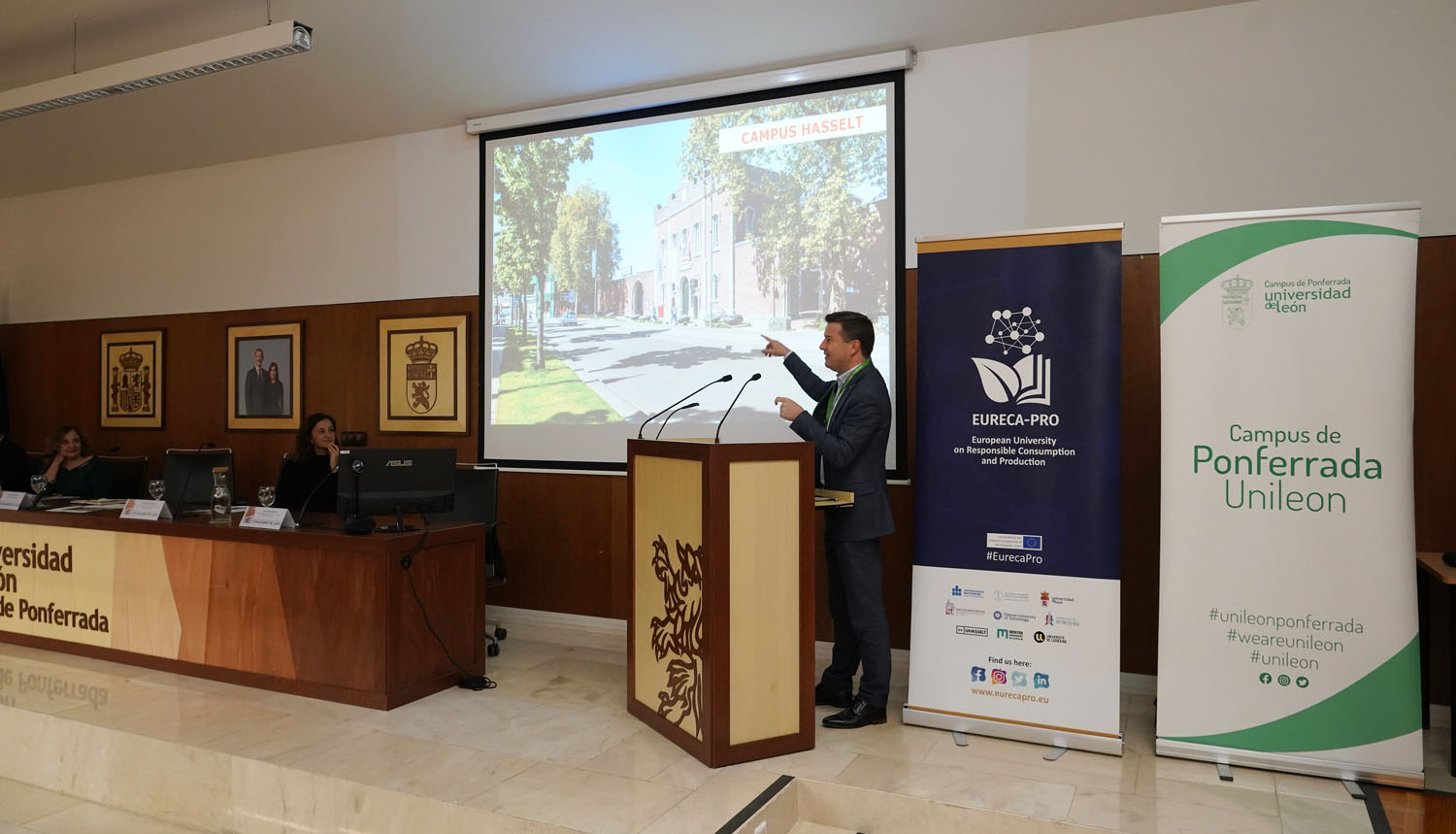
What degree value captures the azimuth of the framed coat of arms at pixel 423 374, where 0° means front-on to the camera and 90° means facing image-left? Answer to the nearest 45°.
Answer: approximately 45°

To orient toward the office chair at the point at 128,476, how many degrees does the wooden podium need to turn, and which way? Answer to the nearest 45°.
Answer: approximately 90° to its right

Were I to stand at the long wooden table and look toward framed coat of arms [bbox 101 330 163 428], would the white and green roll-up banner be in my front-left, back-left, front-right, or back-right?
back-right

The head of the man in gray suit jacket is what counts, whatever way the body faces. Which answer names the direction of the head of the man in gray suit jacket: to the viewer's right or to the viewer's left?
to the viewer's left

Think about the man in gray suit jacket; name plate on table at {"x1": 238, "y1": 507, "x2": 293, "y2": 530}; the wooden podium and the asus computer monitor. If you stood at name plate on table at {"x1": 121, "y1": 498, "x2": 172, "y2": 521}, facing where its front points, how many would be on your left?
4

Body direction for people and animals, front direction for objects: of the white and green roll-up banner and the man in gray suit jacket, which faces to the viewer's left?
the man in gray suit jacket

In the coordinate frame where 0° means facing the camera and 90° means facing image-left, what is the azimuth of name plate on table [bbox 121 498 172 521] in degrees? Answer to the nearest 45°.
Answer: approximately 45°

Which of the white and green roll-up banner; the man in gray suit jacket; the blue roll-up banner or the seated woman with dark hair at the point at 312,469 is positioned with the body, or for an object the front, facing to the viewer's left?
the man in gray suit jacket

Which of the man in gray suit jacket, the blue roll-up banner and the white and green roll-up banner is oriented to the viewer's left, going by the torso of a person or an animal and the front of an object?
the man in gray suit jacket

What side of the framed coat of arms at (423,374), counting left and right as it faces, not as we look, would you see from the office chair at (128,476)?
right

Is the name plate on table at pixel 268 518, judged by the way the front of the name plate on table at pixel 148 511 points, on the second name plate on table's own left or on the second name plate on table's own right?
on the second name plate on table's own left

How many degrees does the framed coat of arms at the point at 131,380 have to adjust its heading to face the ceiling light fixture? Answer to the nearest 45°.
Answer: approximately 45° to its left

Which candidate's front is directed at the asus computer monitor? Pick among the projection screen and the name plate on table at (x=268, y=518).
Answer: the projection screen
